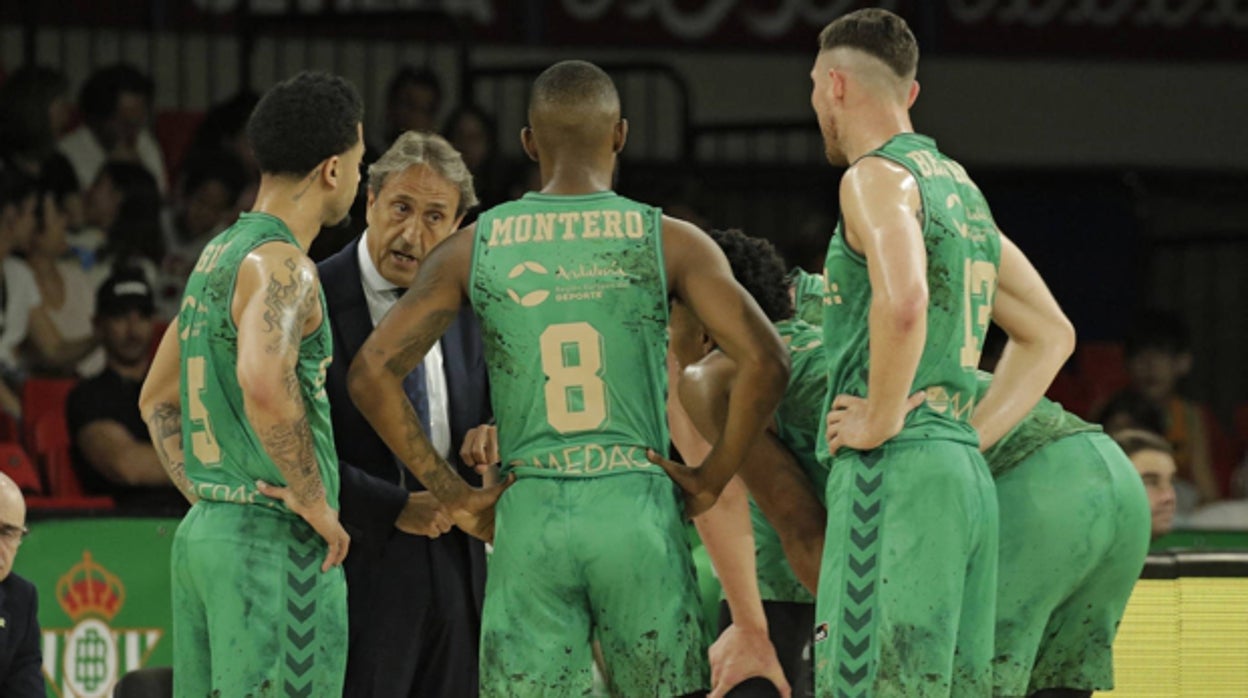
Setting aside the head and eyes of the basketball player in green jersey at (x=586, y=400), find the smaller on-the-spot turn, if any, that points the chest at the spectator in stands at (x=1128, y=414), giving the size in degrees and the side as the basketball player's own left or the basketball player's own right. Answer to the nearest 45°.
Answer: approximately 45° to the basketball player's own right

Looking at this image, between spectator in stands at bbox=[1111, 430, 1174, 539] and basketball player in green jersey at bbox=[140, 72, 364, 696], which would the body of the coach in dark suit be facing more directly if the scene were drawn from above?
the basketball player in green jersey

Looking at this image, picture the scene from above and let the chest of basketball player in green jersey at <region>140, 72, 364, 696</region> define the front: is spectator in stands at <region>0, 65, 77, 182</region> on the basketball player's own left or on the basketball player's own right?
on the basketball player's own left

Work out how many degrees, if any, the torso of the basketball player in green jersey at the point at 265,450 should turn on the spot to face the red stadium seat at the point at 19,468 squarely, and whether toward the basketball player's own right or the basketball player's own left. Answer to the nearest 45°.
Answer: approximately 45° to the basketball player's own left

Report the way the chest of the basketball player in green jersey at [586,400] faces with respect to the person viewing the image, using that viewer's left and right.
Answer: facing away from the viewer

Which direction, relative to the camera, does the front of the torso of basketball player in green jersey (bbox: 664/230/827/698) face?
to the viewer's left

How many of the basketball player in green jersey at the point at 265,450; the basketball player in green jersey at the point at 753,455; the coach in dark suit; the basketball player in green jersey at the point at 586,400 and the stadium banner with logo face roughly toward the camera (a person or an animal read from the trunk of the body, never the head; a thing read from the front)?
2

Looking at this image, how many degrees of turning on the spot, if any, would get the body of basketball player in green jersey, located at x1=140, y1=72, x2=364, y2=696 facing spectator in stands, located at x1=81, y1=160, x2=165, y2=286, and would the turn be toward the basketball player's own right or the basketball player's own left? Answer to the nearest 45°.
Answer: approximately 45° to the basketball player's own left

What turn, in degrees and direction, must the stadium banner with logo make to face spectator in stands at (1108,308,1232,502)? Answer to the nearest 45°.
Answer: approximately 90° to its left

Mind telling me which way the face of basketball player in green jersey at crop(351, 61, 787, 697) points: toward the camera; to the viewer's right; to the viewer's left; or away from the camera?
away from the camera

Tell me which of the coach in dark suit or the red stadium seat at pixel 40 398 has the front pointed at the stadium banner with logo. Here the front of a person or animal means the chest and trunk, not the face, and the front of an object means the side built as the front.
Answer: the red stadium seat

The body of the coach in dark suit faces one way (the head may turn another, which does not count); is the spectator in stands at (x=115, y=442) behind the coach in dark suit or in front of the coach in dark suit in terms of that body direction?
behind
